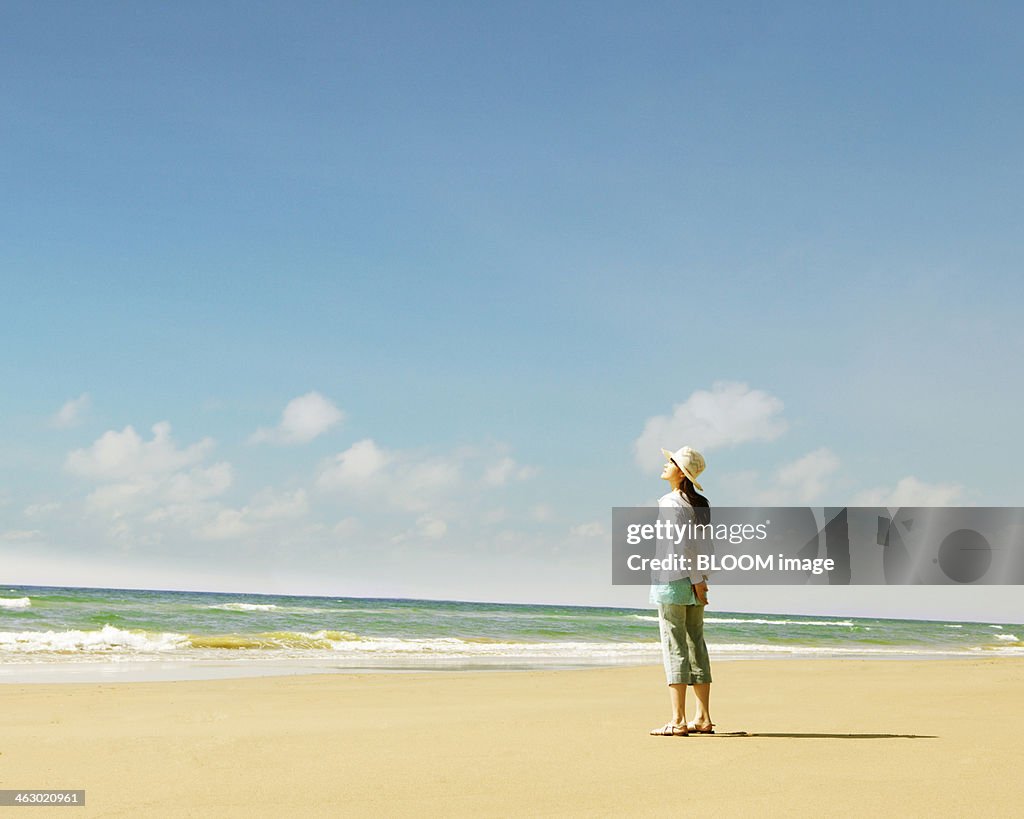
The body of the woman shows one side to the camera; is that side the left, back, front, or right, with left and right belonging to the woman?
left

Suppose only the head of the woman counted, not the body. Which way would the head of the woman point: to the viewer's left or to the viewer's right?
to the viewer's left
